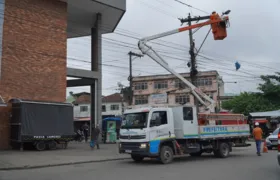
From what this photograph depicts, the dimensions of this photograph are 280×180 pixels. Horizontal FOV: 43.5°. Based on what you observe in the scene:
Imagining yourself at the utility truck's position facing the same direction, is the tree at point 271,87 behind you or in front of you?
behind

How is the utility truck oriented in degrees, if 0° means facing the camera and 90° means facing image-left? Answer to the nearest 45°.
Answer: approximately 45°
